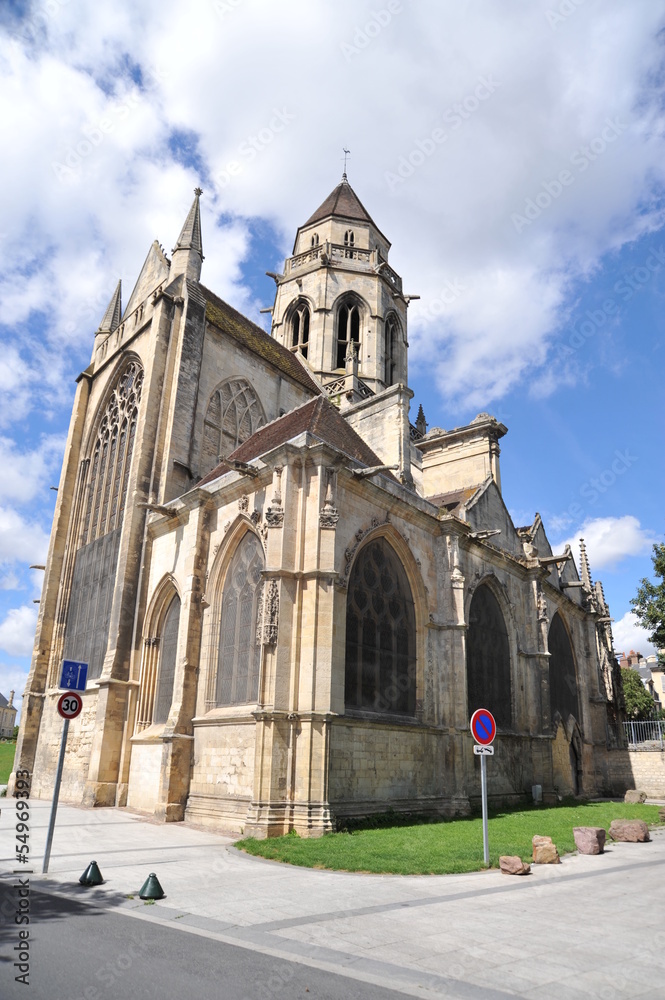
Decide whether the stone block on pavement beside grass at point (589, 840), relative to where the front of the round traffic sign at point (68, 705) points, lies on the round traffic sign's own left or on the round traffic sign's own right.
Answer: on the round traffic sign's own left

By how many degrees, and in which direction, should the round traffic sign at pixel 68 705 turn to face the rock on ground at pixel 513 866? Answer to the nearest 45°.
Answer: approximately 90° to its left

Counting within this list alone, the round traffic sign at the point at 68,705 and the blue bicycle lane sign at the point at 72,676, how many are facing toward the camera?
2

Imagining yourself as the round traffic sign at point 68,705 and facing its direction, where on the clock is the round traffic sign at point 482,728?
the round traffic sign at point 482,728 is roughly at 9 o'clock from the round traffic sign at point 68,705.

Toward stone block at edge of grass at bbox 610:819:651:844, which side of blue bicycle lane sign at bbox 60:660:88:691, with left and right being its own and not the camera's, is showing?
left

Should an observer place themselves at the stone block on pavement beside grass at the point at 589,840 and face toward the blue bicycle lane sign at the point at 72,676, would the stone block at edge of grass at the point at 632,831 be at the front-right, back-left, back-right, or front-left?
back-right

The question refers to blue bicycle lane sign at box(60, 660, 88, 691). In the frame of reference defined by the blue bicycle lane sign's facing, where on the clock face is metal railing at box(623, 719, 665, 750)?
The metal railing is roughly at 8 o'clock from the blue bicycle lane sign.

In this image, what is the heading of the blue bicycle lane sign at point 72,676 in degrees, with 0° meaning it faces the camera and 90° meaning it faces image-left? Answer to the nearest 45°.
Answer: approximately 0°

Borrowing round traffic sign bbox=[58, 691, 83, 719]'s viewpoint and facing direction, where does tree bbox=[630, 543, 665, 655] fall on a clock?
The tree is roughly at 8 o'clock from the round traffic sign.
